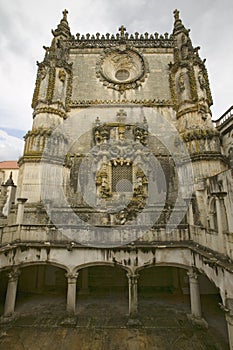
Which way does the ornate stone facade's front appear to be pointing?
toward the camera
